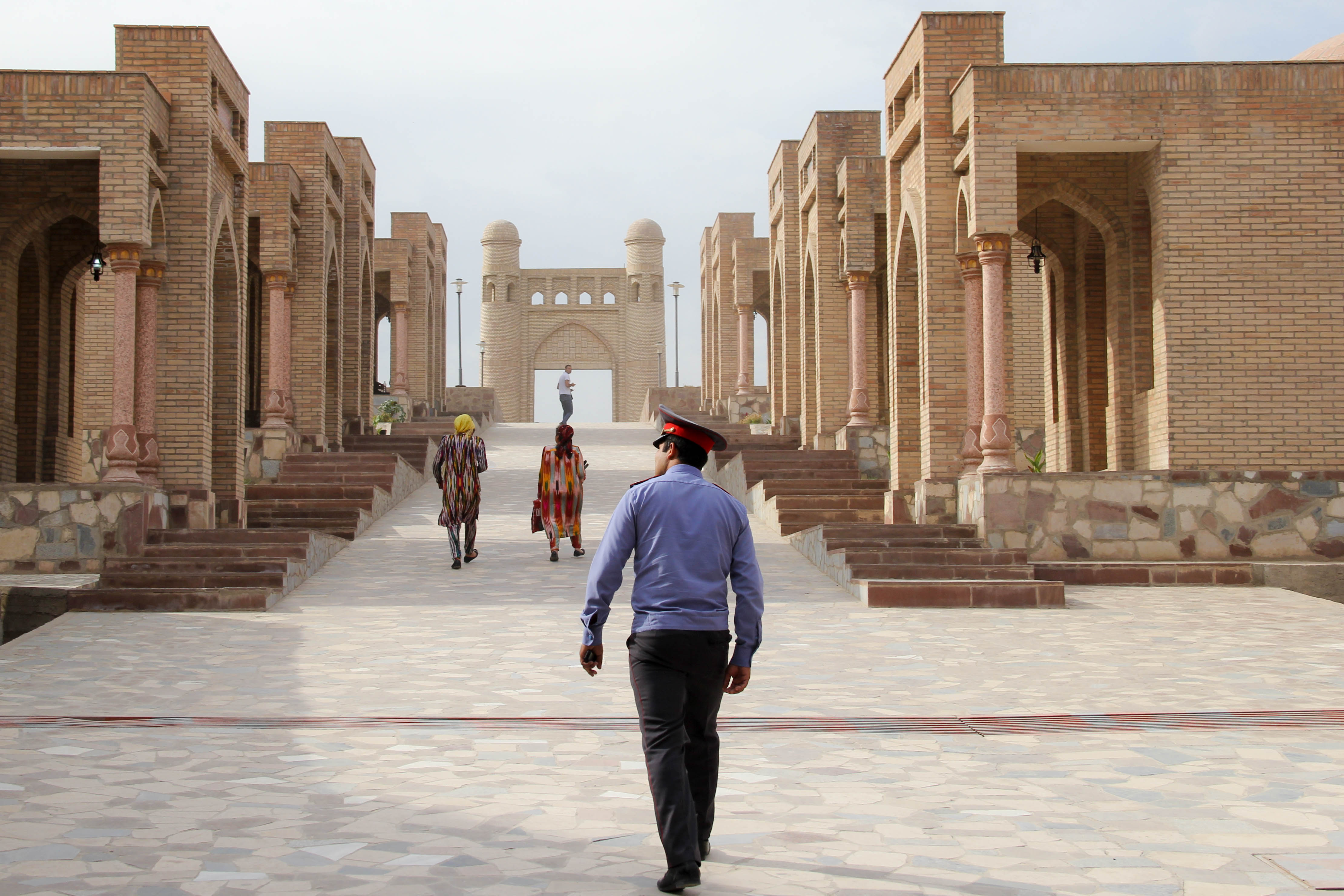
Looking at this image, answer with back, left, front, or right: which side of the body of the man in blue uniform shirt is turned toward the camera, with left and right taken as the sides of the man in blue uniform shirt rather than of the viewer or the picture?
back

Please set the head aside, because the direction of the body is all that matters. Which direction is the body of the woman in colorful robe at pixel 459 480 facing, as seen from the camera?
away from the camera

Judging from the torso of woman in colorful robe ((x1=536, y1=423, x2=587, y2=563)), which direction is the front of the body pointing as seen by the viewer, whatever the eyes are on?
away from the camera

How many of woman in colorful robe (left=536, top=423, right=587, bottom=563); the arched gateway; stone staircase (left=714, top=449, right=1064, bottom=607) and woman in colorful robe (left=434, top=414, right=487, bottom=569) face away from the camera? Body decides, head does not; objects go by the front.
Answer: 2

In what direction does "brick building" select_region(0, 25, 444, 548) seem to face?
to the viewer's right

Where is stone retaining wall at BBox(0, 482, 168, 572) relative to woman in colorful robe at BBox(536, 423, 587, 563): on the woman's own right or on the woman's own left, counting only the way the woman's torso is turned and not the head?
on the woman's own left

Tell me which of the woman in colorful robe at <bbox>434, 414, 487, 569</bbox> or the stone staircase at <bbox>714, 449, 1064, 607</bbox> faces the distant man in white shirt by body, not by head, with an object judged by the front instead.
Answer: the woman in colorful robe

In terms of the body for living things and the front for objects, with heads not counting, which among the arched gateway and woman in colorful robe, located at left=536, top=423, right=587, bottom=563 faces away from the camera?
the woman in colorful robe

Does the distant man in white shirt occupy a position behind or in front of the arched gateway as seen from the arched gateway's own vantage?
in front

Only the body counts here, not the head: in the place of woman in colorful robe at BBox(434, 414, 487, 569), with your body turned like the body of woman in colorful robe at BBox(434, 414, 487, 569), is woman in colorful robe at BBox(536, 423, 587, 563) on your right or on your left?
on your right

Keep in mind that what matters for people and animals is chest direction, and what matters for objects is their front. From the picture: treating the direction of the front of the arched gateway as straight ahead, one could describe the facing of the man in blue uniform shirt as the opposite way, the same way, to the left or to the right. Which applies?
the opposite way

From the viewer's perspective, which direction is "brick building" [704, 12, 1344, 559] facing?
to the viewer's left

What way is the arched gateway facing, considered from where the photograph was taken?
facing the viewer

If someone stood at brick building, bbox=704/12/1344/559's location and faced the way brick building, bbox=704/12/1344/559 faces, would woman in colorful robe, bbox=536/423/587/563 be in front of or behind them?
in front

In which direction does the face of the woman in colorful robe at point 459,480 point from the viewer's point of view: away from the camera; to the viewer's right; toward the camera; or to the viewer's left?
away from the camera

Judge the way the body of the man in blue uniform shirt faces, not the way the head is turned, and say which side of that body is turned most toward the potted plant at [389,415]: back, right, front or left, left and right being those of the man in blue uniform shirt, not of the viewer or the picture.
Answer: front

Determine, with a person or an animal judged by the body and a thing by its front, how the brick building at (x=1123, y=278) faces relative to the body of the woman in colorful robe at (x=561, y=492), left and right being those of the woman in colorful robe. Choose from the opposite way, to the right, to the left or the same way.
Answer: to the left
